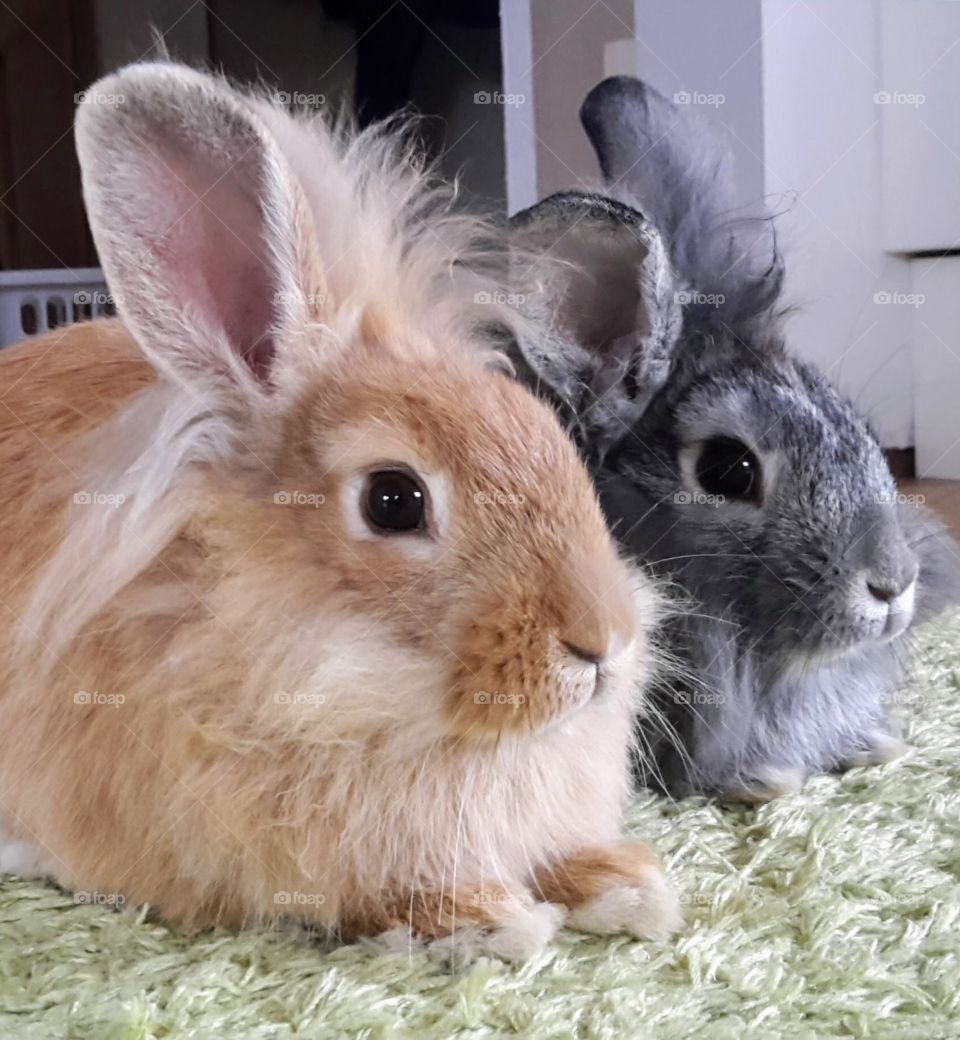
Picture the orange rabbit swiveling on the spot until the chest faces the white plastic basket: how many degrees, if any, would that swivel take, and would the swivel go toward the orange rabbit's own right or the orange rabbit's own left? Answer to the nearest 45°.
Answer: approximately 135° to the orange rabbit's own left

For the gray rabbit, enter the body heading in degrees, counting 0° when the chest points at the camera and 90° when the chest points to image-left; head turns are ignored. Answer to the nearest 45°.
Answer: approximately 315°

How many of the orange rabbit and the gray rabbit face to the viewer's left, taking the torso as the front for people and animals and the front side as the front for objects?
0
